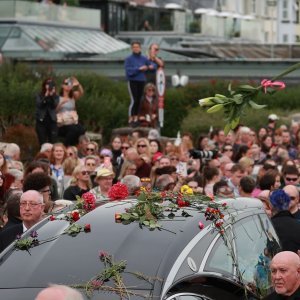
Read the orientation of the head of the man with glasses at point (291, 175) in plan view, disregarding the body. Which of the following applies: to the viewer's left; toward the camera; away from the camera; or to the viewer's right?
toward the camera

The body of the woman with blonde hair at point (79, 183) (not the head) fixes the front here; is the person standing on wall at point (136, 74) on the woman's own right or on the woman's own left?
on the woman's own left

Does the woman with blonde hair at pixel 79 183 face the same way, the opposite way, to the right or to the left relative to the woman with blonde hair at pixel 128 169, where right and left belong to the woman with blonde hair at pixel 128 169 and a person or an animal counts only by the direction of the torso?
the same way

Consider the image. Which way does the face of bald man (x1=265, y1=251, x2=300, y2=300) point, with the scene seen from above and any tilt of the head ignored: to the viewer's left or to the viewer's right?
to the viewer's left

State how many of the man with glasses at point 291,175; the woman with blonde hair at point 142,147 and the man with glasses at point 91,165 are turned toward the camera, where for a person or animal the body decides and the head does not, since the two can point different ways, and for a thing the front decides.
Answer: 3

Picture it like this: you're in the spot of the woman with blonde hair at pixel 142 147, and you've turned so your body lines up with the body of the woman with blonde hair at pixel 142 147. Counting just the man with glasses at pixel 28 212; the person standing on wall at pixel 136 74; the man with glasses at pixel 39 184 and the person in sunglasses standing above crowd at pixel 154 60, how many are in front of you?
2

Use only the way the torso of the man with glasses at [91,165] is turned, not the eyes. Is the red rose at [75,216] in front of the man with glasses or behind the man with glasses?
in front

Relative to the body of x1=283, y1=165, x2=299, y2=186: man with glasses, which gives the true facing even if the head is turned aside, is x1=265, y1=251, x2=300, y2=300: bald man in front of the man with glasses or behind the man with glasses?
in front

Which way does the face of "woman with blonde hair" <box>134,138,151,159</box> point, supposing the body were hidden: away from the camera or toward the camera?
toward the camera

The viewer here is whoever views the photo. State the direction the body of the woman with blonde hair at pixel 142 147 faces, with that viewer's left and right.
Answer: facing the viewer

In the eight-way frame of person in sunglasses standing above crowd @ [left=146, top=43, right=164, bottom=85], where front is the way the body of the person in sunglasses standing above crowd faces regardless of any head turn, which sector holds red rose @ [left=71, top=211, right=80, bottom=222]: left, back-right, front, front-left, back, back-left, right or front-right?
front-right

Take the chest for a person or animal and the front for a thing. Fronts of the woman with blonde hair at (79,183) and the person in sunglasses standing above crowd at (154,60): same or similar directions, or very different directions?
same or similar directions

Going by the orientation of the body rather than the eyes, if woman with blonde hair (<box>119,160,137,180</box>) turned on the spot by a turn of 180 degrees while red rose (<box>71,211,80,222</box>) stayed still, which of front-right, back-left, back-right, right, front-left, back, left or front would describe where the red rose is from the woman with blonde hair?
back-left

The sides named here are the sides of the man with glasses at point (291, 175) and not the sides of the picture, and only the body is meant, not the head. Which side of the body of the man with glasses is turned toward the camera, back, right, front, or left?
front

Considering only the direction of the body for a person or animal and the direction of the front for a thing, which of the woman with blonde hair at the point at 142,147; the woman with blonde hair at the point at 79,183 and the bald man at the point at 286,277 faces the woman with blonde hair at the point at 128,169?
the woman with blonde hair at the point at 142,147

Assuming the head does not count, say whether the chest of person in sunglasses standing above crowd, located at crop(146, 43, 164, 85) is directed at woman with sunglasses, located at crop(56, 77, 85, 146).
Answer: no

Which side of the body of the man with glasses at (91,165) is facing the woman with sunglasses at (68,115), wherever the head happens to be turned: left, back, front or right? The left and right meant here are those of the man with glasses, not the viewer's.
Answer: back
